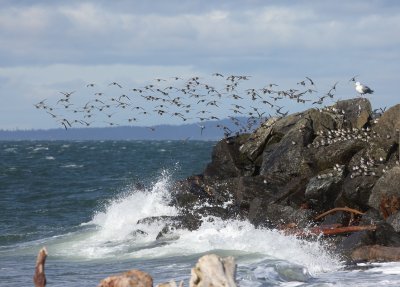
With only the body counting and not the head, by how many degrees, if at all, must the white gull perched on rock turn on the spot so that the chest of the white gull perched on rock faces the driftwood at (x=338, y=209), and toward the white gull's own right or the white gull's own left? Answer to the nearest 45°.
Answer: approximately 90° to the white gull's own left

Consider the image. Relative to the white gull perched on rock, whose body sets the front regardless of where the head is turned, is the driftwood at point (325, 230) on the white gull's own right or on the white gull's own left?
on the white gull's own left

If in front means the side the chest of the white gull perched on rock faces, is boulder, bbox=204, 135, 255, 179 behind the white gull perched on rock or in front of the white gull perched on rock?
in front

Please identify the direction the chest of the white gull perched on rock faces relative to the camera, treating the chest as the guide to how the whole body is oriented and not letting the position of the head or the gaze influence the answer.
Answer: to the viewer's left

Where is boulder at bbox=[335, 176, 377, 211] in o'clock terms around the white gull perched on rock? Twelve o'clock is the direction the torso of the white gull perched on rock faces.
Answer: The boulder is roughly at 9 o'clock from the white gull perched on rock.

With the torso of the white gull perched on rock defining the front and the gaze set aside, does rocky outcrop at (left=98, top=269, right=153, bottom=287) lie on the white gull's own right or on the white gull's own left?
on the white gull's own left
